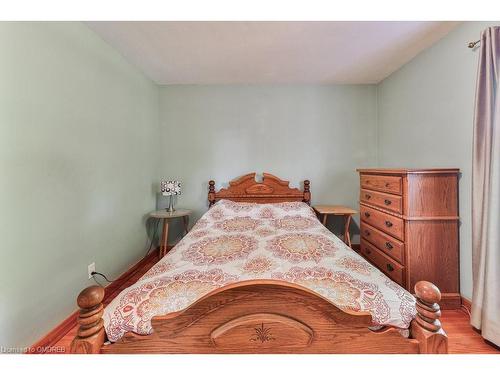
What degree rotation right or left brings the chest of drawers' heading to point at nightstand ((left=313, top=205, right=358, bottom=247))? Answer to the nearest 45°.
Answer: approximately 90° to its right

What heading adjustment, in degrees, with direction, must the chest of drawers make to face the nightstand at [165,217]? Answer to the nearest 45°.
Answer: approximately 45° to its right

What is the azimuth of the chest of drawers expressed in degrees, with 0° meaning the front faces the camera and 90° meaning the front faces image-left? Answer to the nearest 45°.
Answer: approximately 45°

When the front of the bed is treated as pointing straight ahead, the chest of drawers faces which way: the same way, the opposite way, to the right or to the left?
to the right

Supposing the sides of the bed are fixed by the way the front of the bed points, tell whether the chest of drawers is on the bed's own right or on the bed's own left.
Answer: on the bed's own left

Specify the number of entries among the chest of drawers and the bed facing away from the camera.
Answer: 0

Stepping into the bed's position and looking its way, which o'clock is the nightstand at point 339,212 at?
The nightstand is roughly at 7 o'clock from the bed.
